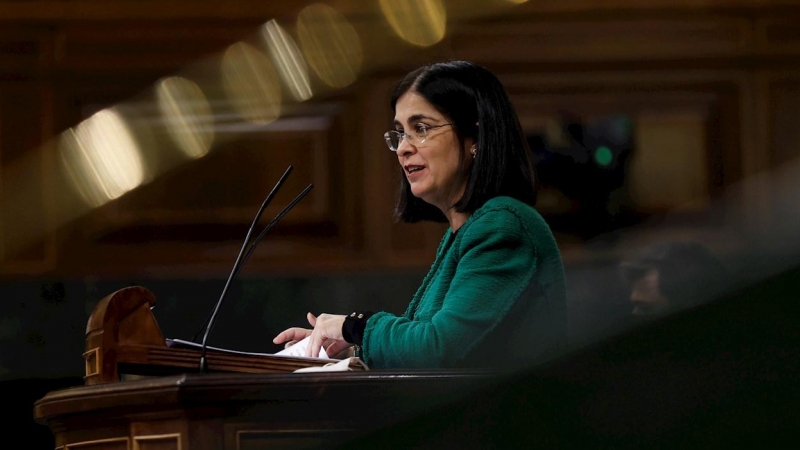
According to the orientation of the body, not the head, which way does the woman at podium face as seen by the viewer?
to the viewer's left
